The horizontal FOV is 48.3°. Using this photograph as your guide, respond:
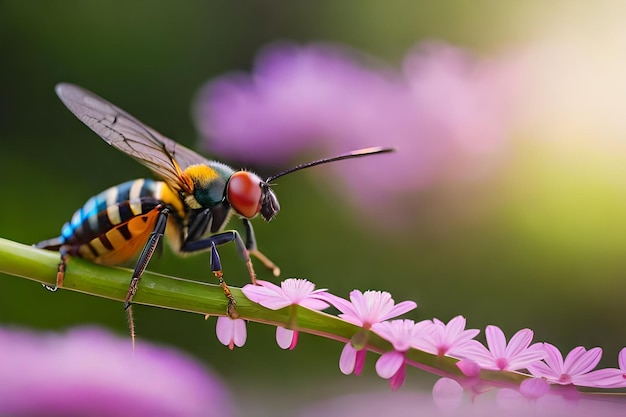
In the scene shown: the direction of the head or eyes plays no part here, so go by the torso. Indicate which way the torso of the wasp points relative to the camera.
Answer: to the viewer's right
